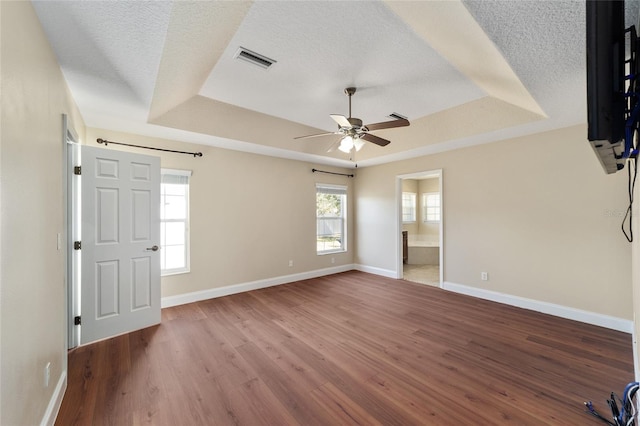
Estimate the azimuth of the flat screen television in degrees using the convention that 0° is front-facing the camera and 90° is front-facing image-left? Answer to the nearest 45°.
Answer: approximately 90°

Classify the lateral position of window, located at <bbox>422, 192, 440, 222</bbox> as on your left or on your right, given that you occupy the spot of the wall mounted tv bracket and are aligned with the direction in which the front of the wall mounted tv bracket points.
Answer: on your right

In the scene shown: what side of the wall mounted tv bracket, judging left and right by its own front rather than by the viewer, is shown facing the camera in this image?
left

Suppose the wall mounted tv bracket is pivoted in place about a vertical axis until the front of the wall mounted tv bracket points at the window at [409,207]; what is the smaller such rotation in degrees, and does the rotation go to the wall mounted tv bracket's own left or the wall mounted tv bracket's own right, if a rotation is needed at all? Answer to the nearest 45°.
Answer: approximately 45° to the wall mounted tv bracket's own right

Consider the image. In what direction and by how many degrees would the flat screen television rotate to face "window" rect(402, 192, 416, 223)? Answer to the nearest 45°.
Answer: approximately 45° to its right

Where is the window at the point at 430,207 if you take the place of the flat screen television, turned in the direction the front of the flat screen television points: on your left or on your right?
on your right

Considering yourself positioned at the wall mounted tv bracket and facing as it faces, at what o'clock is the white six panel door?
The white six panel door is roughly at 11 o'clock from the wall mounted tv bracket.
